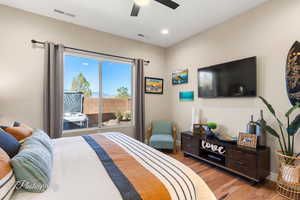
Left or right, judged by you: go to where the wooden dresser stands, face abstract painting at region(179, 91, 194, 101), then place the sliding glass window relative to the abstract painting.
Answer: left

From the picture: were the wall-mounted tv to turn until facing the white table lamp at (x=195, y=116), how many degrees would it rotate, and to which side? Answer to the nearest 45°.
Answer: approximately 90° to its right

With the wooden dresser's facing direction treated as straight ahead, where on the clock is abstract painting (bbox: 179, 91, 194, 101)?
The abstract painting is roughly at 3 o'clock from the wooden dresser.

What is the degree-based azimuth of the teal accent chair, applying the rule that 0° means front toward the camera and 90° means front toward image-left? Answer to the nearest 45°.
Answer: approximately 0°

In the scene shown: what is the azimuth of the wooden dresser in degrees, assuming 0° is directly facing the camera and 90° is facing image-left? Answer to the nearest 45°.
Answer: approximately 45°

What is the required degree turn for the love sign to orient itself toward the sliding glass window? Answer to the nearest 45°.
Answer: approximately 45° to its right
